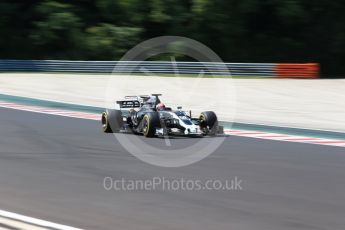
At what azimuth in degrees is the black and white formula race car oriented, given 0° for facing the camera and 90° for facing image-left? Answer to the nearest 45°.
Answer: approximately 315°
